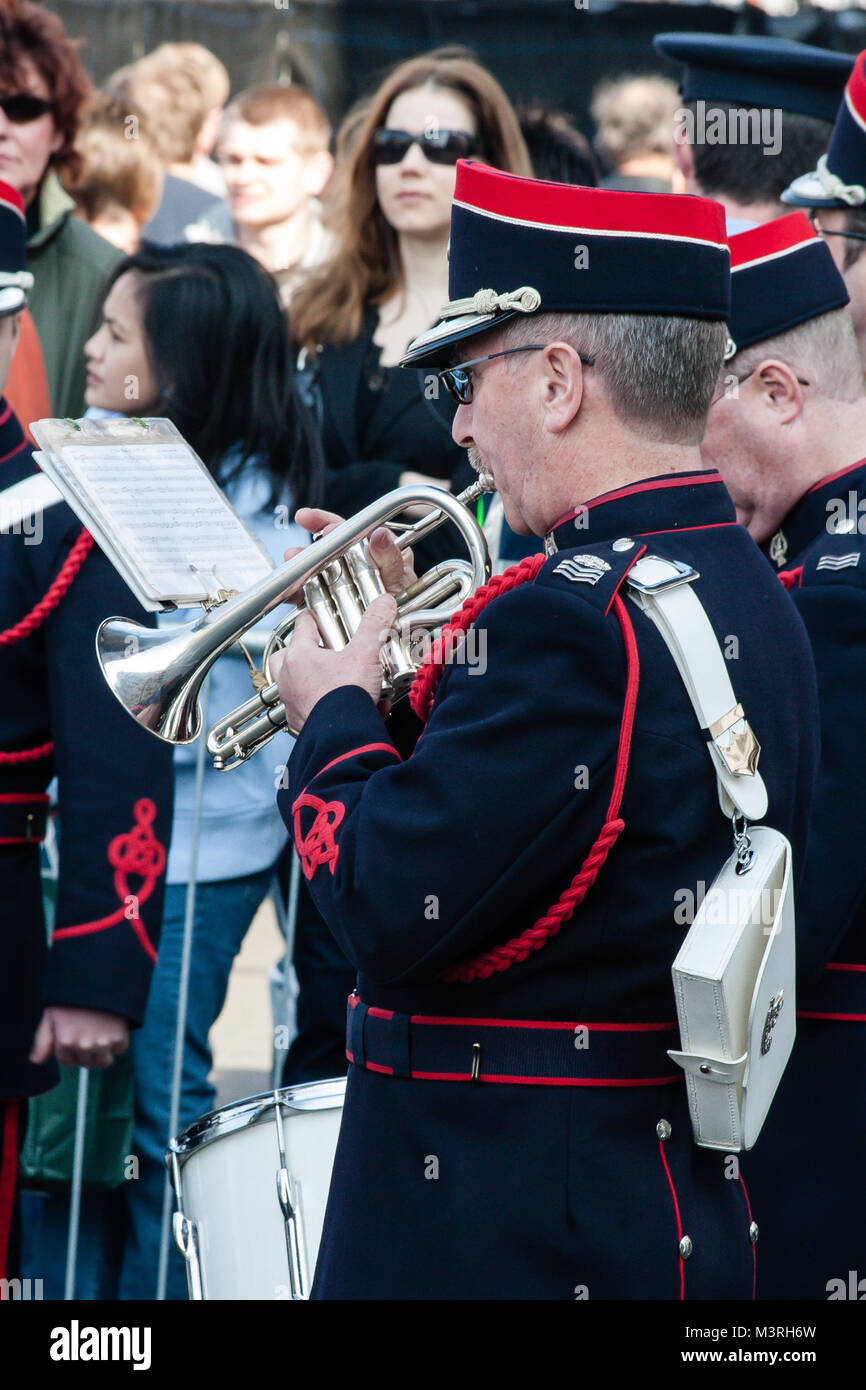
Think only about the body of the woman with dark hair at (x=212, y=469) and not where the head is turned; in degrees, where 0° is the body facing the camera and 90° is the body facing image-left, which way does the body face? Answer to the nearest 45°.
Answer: approximately 90°

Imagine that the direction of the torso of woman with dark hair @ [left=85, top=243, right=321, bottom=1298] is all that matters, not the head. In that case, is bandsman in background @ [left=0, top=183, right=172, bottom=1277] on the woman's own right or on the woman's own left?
on the woman's own left

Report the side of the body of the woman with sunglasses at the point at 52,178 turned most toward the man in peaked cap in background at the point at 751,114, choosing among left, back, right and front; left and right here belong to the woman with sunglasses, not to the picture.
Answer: left

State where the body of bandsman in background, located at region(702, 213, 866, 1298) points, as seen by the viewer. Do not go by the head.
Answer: to the viewer's left

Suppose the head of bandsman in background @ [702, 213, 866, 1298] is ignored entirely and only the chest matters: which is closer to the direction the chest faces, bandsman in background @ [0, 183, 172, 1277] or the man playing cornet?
the bandsman in background

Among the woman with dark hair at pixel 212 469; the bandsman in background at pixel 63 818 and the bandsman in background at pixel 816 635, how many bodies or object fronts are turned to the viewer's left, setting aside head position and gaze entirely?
2

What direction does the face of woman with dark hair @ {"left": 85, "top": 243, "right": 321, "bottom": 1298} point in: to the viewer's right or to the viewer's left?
to the viewer's left

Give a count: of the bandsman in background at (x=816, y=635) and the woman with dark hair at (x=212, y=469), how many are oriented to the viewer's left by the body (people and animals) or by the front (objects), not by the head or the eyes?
2
